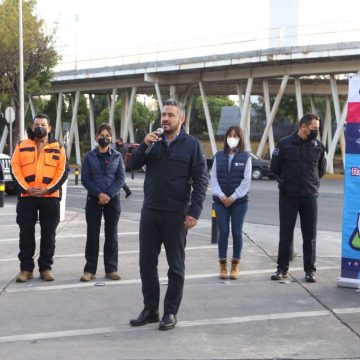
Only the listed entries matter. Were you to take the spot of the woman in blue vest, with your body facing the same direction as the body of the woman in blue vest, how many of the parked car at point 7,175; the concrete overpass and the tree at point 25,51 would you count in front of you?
0

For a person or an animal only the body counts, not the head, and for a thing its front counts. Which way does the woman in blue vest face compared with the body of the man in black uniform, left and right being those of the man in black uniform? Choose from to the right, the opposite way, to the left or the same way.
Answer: the same way

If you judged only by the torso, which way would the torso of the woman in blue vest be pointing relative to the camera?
toward the camera

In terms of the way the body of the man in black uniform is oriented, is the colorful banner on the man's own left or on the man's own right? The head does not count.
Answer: on the man's own left

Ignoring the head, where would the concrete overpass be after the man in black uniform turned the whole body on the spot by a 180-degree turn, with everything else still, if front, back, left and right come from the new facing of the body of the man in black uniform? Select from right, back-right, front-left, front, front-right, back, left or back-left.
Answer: front

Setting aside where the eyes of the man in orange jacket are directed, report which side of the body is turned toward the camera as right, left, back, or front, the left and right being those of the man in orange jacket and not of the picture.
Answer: front

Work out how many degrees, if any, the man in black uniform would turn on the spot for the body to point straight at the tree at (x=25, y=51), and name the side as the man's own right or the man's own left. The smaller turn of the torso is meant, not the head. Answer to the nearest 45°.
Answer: approximately 135° to the man's own right

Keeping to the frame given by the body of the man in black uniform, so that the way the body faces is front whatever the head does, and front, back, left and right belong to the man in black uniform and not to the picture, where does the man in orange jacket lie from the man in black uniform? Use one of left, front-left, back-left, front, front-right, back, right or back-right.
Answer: right

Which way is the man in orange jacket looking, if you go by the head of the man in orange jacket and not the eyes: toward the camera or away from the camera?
toward the camera

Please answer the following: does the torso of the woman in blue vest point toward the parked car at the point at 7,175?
no

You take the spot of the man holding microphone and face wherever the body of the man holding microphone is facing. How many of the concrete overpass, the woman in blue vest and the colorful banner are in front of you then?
0

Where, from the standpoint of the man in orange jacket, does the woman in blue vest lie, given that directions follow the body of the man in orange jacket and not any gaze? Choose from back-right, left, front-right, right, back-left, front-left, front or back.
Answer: left

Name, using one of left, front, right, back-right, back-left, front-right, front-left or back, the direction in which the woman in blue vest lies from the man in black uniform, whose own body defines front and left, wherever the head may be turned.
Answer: right

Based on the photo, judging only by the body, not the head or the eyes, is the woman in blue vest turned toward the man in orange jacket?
no

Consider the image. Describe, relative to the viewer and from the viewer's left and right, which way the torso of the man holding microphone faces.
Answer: facing the viewer and to the left of the viewer

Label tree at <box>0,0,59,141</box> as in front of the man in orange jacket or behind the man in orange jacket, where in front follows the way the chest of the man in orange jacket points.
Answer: behind
